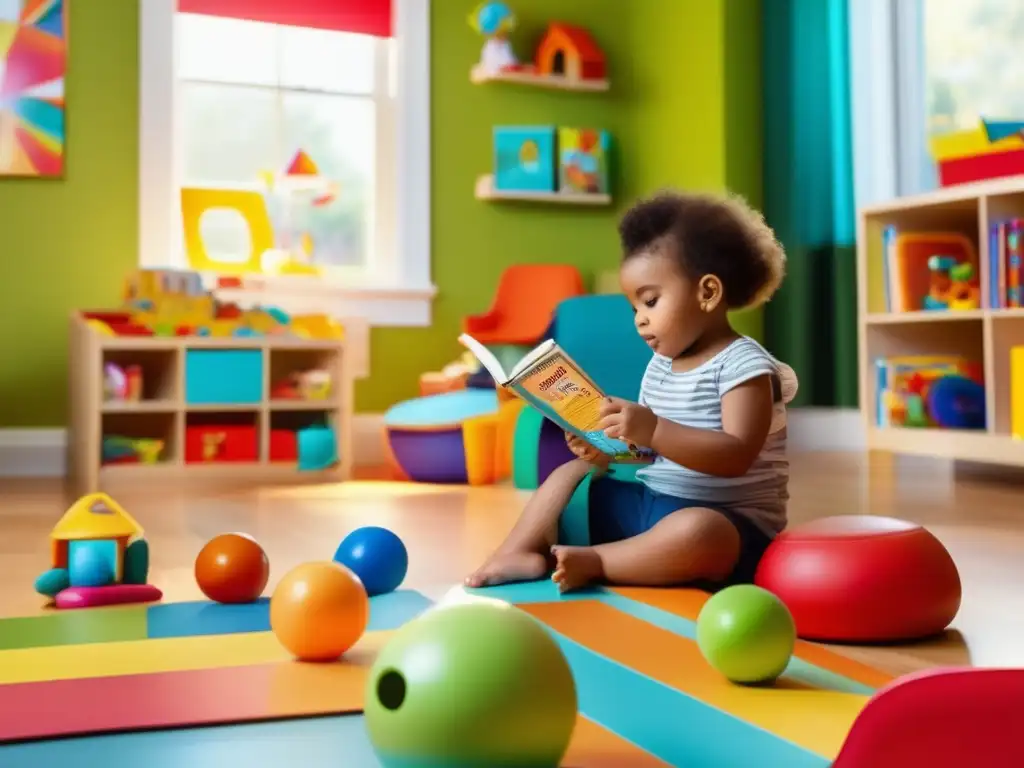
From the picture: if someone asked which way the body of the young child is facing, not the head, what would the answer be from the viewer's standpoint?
to the viewer's left

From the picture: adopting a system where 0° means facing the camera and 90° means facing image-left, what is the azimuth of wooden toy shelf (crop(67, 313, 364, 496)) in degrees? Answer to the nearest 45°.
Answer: approximately 0°

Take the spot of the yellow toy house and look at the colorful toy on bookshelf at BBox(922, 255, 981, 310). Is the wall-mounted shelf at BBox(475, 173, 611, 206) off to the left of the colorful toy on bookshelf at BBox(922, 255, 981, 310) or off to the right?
left

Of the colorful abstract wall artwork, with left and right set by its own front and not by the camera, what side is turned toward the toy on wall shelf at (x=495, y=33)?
left

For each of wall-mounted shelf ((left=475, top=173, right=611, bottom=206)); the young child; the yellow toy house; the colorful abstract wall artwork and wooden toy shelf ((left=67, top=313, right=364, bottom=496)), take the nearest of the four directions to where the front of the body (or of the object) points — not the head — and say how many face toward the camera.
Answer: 4

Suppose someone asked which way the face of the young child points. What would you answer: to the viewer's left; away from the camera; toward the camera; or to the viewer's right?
to the viewer's left
